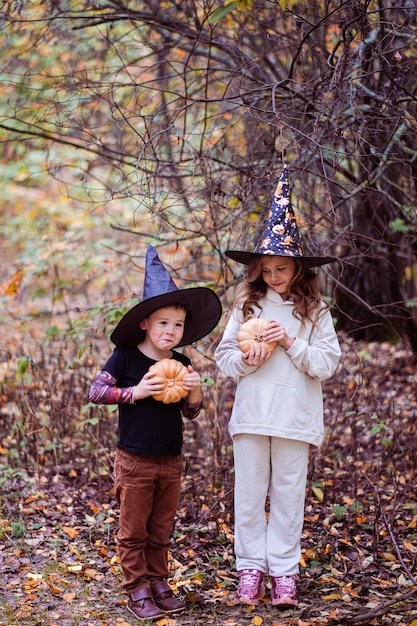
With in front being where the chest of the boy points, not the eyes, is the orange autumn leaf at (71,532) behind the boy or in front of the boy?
behind

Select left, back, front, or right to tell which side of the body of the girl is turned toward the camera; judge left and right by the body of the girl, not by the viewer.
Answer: front

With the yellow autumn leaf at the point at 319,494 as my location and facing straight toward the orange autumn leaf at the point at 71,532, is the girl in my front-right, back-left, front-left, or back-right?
front-left

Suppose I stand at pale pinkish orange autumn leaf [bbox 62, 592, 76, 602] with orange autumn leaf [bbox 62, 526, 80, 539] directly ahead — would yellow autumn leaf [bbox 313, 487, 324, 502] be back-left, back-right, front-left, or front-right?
front-right

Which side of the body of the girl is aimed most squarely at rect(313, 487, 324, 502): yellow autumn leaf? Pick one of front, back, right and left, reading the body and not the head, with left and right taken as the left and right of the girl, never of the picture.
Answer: back

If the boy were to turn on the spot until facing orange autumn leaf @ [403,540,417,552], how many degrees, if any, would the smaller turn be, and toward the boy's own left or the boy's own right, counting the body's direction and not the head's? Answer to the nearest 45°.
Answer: approximately 90° to the boy's own left

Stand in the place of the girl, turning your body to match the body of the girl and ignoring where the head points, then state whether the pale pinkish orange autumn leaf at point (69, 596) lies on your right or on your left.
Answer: on your right

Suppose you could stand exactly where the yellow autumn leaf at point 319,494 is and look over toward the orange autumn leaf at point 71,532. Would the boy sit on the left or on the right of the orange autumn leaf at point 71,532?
left

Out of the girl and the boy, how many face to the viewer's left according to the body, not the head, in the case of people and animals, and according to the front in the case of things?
0

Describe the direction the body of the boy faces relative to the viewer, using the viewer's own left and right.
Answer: facing the viewer and to the right of the viewer

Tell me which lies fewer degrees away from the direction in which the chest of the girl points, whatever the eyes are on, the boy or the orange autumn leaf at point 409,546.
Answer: the boy
